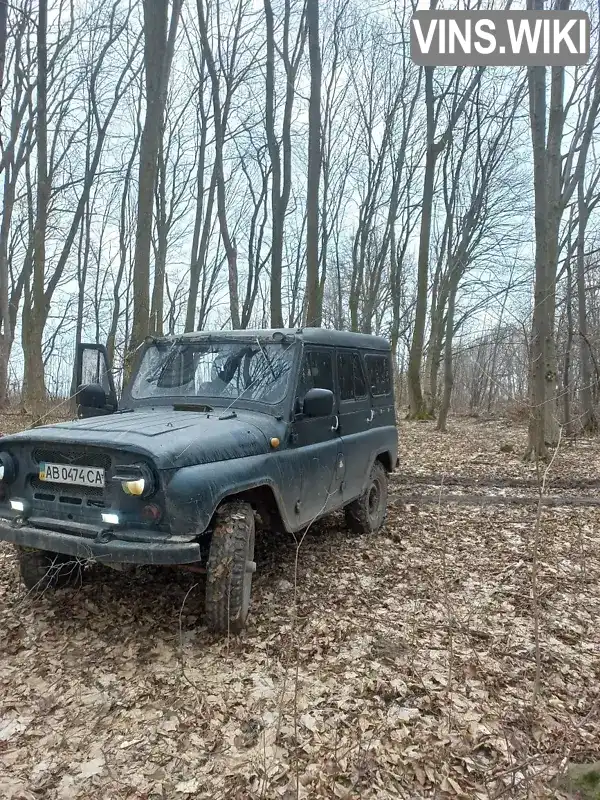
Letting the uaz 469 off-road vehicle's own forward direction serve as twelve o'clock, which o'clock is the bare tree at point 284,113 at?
The bare tree is roughly at 5 o'clock from the uaz 469 off-road vehicle.

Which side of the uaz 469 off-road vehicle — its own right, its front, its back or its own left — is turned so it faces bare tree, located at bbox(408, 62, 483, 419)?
back

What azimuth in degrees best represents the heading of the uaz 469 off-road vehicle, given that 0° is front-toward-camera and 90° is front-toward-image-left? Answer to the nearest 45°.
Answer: approximately 45°
